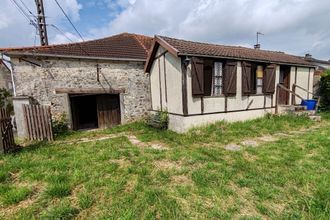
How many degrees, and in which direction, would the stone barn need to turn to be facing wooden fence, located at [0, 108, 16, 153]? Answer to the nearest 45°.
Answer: approximately 45° to its right

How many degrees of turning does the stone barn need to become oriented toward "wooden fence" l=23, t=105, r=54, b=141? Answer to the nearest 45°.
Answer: approximately 45° to its right

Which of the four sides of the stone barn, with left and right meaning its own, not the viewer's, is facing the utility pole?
back

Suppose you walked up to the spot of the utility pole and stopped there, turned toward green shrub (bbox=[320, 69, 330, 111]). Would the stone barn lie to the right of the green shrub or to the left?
right

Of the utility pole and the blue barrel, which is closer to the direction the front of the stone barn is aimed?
the blue barrel

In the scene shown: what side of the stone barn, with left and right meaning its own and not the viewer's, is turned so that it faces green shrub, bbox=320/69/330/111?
left

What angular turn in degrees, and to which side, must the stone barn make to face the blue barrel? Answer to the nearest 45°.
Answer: approximately 90° to its left

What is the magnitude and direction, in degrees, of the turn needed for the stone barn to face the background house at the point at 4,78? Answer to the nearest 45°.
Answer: approximately 135° to its right

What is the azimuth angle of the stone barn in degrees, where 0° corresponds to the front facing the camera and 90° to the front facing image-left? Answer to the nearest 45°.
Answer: approximately 0°
